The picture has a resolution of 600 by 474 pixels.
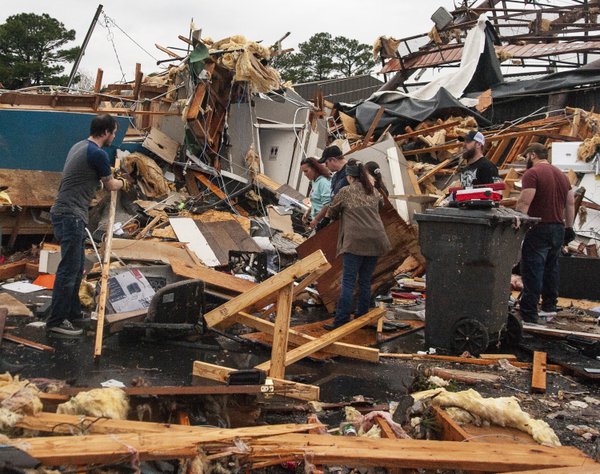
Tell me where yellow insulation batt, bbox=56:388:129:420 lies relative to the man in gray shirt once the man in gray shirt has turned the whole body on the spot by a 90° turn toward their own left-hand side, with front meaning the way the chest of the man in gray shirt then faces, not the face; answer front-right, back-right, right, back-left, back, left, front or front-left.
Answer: back

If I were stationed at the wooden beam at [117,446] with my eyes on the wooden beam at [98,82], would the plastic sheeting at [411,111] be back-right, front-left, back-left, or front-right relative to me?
front-right

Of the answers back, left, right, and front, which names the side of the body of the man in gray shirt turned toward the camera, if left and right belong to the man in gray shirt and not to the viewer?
right

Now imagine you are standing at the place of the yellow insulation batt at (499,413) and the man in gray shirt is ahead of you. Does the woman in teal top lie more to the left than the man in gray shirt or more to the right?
right

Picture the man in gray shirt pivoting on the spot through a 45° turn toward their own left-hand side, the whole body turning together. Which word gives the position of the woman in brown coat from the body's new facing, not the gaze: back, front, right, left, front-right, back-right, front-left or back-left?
front-right

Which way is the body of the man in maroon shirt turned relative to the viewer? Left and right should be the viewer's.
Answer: facing away from the viewer and to the left of the viewer

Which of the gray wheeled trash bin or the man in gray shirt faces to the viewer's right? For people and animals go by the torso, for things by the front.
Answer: the man in gray shirt

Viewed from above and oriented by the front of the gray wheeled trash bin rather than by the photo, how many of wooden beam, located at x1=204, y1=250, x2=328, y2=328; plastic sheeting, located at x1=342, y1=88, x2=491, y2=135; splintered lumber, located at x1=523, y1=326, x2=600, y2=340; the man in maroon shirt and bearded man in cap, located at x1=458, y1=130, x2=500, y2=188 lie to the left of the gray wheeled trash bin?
1

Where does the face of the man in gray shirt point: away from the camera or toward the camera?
away from the camera

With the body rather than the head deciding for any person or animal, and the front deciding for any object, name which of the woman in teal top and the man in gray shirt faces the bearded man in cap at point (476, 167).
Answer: the man in gray shirt

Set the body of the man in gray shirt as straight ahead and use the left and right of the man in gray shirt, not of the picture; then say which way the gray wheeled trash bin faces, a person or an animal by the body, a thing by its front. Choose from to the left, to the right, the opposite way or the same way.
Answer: to the left

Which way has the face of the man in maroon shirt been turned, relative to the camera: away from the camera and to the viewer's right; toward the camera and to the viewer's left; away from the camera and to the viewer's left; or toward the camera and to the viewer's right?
away from the camera and to the viewer's left

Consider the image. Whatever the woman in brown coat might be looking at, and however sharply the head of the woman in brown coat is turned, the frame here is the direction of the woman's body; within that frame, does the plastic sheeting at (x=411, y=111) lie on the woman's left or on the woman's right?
on the woman's right

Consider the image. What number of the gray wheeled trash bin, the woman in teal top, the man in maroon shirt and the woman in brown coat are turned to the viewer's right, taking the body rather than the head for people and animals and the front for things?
0

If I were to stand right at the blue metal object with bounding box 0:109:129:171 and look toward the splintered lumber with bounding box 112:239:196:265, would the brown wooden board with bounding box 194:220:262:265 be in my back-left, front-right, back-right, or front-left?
front-left
